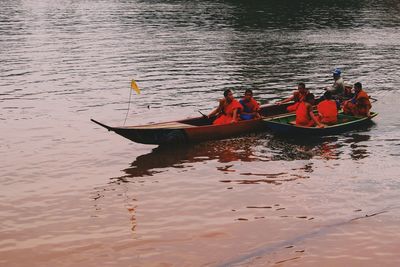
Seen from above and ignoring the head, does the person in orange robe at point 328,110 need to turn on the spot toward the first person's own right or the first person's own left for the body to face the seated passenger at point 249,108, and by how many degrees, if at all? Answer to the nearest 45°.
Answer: approximately 90° to the first person's own left

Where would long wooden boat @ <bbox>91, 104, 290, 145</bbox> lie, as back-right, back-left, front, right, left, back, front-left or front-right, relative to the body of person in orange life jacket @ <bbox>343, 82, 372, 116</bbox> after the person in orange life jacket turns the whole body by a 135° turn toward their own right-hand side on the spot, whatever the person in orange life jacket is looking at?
back

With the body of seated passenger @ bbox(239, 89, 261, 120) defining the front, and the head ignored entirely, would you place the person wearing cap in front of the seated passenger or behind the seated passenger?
behind

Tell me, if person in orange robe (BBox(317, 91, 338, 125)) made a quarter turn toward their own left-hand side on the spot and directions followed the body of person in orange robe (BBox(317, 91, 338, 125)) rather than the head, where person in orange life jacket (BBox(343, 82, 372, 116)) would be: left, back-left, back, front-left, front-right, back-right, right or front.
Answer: back-right

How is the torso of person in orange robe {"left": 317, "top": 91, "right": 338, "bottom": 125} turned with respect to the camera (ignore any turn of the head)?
away from the camera

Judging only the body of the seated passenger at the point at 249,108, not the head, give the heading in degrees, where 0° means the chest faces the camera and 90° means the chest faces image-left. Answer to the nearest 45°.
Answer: approximately 45°

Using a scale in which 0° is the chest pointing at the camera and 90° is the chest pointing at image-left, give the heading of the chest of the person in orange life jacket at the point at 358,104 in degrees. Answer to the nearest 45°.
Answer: approximately 90°

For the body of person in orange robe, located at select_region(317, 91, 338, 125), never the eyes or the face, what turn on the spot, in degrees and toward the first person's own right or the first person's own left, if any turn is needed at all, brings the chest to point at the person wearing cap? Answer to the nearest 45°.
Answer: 0° — they already face them
